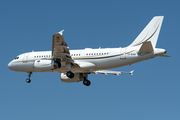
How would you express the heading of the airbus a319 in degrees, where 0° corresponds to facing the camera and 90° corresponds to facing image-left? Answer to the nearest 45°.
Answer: approximately 135°
